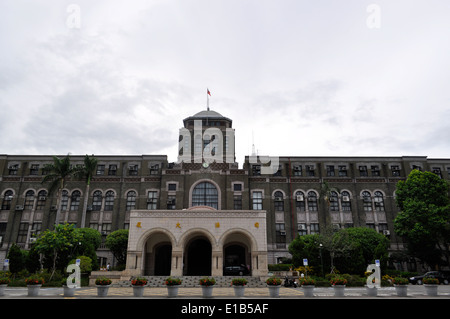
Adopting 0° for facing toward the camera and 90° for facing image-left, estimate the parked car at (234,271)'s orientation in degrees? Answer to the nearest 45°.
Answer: approximately 270°

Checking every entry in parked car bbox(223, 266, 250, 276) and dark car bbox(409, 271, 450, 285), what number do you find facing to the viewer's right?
1

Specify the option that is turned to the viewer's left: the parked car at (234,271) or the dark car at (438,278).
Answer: the dark car

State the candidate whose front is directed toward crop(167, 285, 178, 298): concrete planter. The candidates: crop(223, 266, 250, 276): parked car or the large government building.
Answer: the large government building

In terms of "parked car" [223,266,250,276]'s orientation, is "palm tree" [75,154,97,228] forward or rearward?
rearward

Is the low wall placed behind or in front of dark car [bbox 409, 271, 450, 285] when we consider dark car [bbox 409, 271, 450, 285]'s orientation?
in front

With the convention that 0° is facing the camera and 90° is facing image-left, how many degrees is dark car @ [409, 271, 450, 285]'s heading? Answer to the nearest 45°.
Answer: approximately 90°

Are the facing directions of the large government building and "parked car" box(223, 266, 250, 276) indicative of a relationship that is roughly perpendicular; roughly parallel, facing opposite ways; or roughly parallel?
roughly perpendicular

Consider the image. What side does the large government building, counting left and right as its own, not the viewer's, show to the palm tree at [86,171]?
right

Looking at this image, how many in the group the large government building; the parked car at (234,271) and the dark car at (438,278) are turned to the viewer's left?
1

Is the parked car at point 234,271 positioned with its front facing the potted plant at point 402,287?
no

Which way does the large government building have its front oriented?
toward the camera
